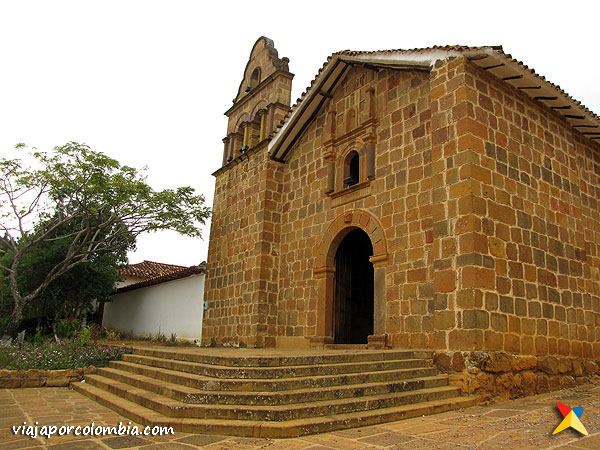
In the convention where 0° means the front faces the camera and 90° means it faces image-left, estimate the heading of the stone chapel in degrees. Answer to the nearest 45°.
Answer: approximately 45°

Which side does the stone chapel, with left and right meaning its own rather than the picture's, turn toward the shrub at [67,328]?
right

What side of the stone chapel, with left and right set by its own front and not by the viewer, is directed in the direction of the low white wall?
right

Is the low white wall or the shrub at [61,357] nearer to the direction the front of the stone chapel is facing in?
the shrub
